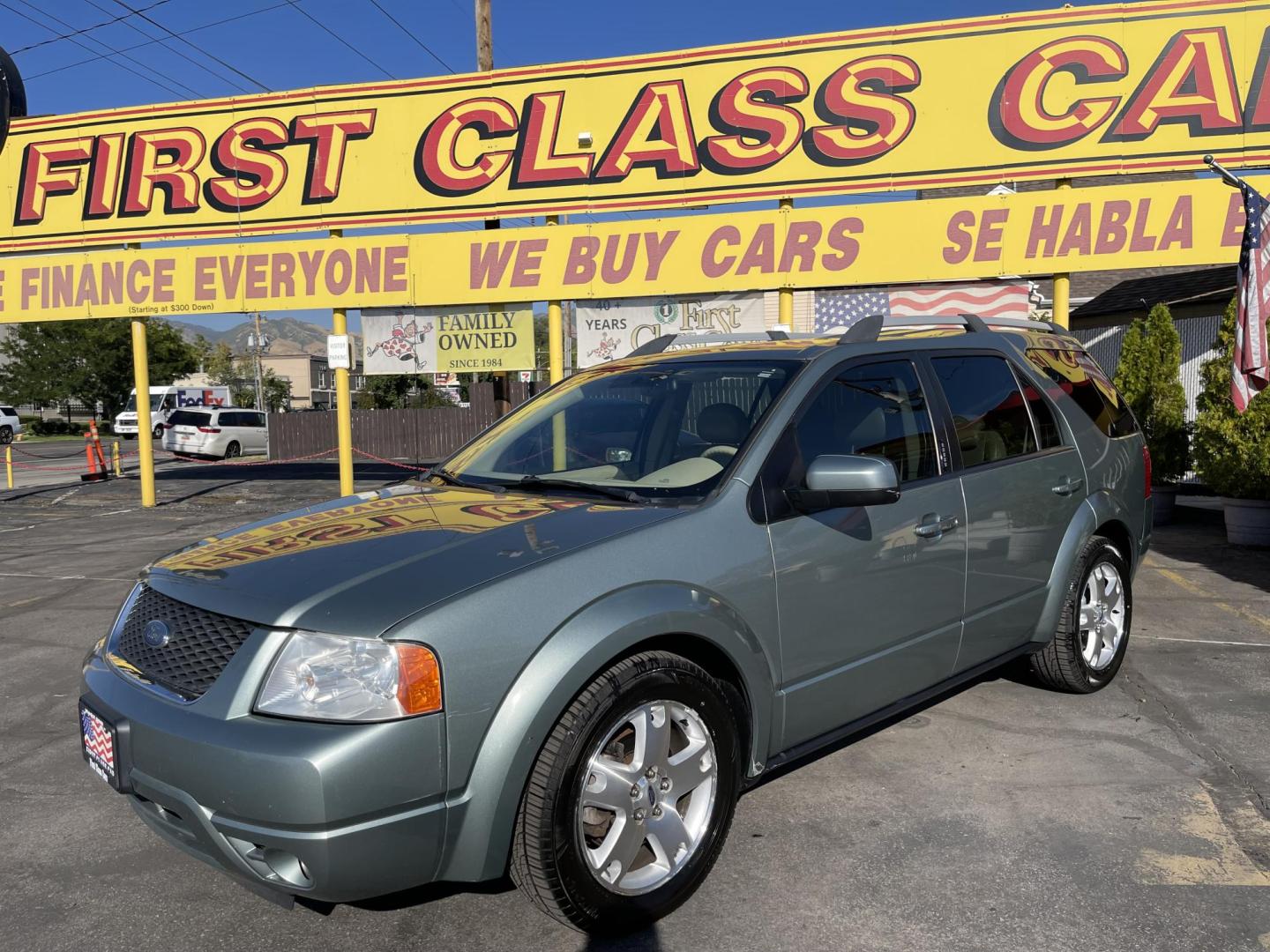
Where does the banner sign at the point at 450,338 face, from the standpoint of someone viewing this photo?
facing the viewer

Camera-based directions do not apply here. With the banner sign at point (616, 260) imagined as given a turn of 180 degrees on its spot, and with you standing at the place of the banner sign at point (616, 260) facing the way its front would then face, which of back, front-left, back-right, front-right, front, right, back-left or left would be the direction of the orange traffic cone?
front-left

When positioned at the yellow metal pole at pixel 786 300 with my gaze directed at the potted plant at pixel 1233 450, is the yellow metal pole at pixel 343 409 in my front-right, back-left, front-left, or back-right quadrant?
back-right

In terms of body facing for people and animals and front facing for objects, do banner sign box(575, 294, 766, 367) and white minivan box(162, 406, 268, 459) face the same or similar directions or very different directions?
very different directions

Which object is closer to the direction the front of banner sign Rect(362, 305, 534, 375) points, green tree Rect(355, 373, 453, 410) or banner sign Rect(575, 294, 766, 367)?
the banner sign

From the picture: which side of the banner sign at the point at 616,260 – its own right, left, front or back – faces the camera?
front

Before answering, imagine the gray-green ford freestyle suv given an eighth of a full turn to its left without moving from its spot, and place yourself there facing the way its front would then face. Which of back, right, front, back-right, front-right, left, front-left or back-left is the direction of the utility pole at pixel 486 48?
back

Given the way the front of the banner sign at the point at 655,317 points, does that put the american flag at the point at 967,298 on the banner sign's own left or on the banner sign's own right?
on the banner sign's own left

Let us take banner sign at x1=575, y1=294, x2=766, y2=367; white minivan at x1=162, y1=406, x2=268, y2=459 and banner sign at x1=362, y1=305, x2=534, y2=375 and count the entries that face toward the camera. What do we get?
2

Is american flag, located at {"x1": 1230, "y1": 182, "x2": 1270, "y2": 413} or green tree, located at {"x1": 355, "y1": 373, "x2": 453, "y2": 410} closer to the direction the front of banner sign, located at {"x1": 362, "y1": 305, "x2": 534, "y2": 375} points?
the american flag

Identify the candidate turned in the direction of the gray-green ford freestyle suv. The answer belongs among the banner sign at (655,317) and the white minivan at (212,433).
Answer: the banner sign
